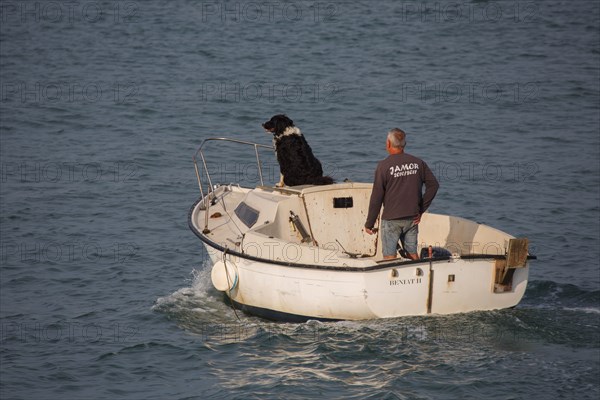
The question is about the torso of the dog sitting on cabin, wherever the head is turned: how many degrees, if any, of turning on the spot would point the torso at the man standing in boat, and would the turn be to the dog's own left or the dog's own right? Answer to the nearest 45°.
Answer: approximately 180°

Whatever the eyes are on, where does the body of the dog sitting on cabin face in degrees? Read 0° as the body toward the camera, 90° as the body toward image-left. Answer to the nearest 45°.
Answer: approximately 135°

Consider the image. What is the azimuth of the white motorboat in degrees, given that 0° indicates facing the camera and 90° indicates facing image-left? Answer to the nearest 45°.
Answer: approximately 135°
